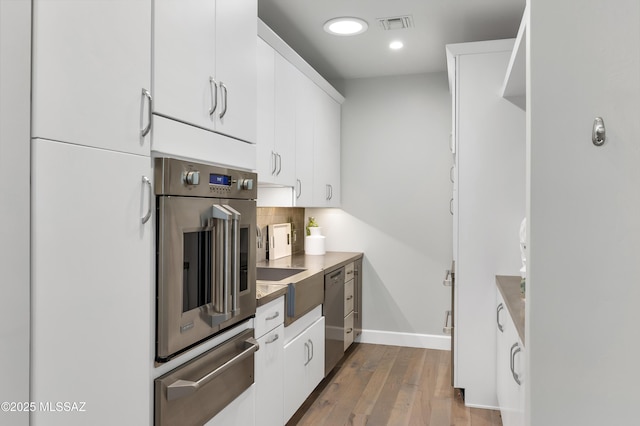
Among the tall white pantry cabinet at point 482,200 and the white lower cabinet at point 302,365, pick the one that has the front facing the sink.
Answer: the tall white pantry cabinet

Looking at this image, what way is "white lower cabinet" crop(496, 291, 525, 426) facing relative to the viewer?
to the viewer's left

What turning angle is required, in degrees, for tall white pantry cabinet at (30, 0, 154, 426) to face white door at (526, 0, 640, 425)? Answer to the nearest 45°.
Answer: approximately 45° to its left

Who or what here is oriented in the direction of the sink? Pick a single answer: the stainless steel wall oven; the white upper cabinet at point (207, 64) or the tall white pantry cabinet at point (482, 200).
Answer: the tall white pantry cabinet

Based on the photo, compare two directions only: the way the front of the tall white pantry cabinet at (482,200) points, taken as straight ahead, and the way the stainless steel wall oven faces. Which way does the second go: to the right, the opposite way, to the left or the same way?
the opposite way

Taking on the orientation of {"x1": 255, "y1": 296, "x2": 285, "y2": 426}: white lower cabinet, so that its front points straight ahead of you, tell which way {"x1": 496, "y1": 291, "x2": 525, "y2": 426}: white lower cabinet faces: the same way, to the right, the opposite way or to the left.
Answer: the opposite way

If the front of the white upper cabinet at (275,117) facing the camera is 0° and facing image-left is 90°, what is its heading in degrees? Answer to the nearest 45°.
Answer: approximately 315°

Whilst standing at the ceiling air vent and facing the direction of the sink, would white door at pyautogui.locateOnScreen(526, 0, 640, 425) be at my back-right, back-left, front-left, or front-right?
back-left

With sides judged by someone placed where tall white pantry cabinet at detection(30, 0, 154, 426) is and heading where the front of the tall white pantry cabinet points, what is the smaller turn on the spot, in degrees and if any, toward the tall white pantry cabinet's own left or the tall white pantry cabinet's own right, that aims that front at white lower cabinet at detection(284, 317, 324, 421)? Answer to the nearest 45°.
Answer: approximately 90° to the tall white pantry cabinet's own left

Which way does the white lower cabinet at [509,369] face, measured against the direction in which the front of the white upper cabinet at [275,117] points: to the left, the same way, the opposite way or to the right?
the opposite way

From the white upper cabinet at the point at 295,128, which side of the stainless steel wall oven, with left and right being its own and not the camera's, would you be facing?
left
